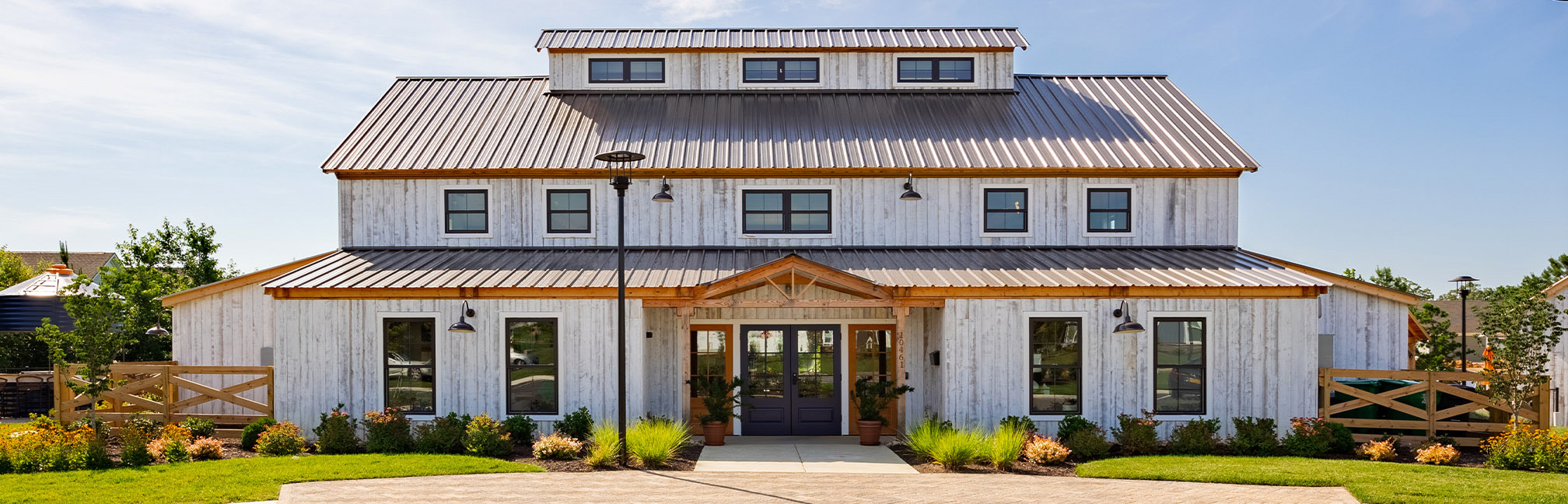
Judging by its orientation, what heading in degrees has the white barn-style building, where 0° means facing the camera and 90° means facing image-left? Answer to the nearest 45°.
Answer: approximately 0°
